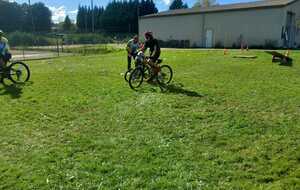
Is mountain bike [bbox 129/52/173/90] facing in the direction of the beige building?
no

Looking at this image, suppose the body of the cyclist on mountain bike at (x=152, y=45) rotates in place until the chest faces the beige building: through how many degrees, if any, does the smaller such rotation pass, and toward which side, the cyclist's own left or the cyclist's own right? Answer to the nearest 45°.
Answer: approximately 135° to the cyclist's own right

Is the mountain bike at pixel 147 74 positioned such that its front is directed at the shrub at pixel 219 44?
no

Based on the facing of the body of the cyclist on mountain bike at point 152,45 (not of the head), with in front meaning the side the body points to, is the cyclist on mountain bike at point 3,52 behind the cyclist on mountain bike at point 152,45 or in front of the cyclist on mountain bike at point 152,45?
in front

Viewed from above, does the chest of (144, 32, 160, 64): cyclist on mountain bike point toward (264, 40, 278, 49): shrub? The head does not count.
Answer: no

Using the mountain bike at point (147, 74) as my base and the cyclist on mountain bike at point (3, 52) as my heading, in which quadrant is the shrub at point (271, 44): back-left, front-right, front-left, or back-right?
back-right

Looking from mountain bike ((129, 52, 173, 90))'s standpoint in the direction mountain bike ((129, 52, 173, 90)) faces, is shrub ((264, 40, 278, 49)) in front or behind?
behind

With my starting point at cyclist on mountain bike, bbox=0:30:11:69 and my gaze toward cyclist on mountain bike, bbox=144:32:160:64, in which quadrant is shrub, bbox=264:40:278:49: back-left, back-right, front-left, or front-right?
front-left

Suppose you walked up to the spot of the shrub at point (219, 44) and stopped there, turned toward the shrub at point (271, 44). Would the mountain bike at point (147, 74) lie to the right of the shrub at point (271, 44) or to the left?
right

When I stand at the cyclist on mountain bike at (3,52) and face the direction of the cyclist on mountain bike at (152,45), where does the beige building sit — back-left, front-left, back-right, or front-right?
front-left

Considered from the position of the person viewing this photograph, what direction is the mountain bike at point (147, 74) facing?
facing the viewer and to the left of the viewer
